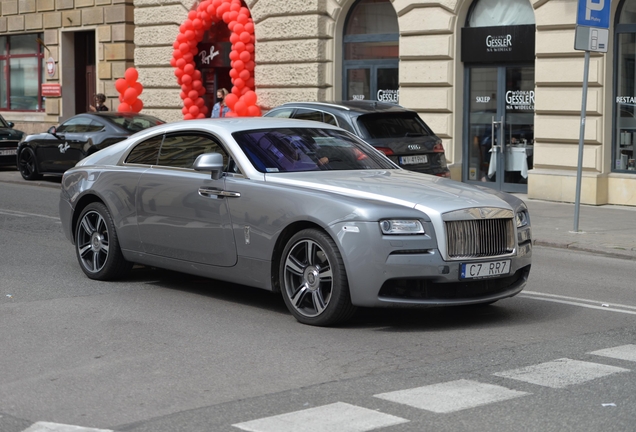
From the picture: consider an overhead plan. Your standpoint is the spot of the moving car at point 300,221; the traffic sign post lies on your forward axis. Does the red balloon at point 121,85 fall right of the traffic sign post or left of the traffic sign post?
left

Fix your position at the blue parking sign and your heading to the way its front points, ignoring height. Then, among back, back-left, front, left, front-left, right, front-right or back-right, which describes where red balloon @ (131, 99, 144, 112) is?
back-right

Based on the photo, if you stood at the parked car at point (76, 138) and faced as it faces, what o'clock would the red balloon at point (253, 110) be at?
The red balloon is roughly at 4 o'clock from the parked car.

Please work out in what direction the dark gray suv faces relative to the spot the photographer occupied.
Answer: facing away from the viewer and to the left of the viewer

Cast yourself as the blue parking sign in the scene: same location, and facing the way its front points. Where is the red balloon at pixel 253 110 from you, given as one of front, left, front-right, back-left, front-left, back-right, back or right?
back-right

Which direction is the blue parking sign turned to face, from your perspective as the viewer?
facing the viewer

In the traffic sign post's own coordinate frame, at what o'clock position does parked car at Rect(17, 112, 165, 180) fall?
The parked car is roughly at 4 o'clock from the traffic sign post.

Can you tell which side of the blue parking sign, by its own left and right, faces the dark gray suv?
right

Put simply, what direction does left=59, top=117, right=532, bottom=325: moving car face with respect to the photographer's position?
facing the viewer and to the right of the viewer

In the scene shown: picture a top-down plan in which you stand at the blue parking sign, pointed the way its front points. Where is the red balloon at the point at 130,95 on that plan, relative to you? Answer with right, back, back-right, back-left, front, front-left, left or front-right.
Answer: back-right

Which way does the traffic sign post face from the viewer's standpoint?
toward the camera
